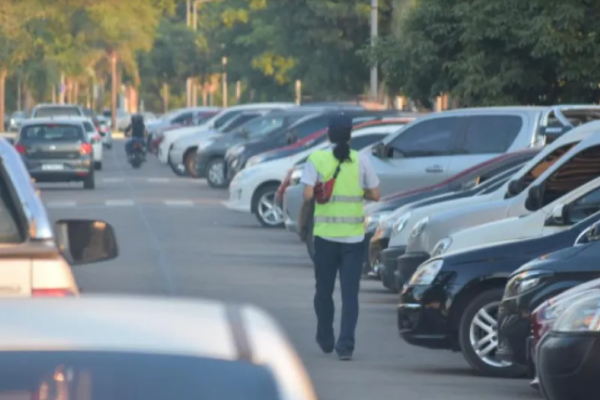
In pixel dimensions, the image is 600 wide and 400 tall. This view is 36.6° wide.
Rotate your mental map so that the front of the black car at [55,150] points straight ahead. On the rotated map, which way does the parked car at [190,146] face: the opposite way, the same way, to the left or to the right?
to the left

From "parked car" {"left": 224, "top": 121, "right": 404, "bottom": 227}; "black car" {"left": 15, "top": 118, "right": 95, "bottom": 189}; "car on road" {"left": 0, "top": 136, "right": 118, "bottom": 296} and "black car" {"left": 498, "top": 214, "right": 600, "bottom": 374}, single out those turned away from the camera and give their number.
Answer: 2

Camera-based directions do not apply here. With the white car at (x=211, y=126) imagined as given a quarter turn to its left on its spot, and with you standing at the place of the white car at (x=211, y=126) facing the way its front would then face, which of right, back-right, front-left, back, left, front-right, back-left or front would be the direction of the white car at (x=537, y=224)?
front

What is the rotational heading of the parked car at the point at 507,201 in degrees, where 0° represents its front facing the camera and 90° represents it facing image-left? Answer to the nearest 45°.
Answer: approximately 45°

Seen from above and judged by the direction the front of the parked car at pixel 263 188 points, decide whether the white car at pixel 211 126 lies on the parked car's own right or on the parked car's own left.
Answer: on the parked car's own right

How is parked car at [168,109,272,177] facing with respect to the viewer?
to the viewer's left

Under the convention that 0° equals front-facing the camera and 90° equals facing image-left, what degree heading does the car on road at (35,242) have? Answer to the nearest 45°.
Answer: approximately 180°

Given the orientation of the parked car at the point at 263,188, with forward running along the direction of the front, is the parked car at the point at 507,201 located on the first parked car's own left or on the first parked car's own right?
on the first parked car's own left

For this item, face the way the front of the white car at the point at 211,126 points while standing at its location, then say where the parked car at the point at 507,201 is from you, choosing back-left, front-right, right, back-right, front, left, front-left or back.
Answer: left

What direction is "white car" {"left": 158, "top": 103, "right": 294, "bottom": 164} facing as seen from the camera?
to the viewer's left

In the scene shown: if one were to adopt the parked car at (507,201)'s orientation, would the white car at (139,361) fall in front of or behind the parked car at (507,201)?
in front

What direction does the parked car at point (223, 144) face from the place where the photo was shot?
facing the viewer and to the left of the viewer

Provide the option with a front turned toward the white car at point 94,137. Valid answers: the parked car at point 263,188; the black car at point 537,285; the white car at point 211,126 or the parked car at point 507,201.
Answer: the white car at point 211,126

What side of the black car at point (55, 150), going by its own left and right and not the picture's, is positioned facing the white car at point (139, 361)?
back
